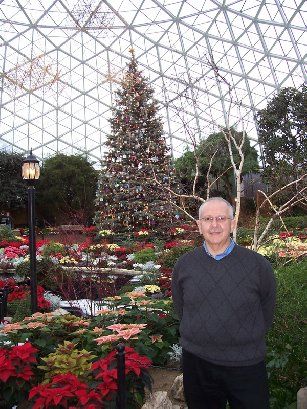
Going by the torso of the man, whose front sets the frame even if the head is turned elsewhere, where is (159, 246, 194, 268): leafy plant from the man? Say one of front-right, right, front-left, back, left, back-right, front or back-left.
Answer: back

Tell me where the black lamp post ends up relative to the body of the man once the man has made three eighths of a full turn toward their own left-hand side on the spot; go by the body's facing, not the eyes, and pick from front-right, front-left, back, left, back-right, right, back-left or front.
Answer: left

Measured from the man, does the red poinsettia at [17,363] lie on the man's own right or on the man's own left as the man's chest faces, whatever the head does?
on the man's own right

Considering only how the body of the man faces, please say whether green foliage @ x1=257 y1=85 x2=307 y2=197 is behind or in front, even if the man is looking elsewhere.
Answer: behind

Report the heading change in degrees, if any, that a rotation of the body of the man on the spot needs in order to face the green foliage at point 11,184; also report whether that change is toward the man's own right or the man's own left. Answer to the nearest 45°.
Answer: approximately 135° to the man's own right

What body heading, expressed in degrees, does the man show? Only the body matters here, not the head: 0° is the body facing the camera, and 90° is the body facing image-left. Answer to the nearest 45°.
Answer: approximately 0°
